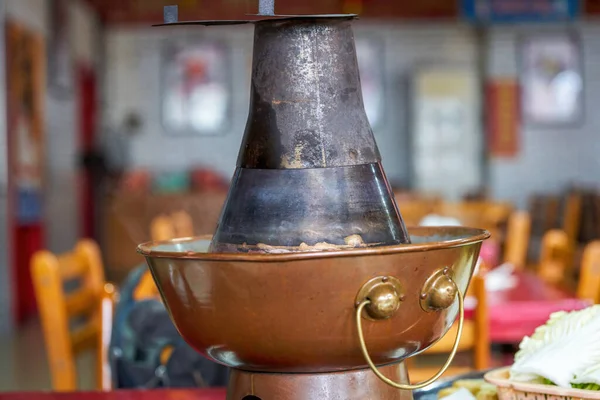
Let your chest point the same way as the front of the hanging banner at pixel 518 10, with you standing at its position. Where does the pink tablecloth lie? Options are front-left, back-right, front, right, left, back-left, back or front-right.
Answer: front

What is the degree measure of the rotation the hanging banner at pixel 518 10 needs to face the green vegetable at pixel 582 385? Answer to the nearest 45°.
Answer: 0° — it already faces it

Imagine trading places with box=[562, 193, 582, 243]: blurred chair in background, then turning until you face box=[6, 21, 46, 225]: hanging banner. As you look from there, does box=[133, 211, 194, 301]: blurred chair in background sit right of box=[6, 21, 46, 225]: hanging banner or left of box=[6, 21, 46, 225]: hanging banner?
left

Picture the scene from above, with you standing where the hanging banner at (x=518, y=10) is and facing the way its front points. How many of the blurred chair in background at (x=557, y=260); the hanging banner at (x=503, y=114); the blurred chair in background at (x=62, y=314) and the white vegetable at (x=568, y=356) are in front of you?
3

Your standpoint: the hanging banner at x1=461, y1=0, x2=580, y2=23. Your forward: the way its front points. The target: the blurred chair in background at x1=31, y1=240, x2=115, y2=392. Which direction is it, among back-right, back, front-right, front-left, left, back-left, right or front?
front

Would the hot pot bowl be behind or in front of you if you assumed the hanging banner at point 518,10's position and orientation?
in front

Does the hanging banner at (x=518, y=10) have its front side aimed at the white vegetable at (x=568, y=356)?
yes

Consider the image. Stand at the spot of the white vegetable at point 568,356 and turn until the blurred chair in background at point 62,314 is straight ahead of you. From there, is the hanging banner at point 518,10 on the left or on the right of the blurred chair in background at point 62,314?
right

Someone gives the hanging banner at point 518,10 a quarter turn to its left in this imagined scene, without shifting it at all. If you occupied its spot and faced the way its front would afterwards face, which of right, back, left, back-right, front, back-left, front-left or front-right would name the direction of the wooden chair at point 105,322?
right

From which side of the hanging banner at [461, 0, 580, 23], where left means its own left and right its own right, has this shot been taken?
front

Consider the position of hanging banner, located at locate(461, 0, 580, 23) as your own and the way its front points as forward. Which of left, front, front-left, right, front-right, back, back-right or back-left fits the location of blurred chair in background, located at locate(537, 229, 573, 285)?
front

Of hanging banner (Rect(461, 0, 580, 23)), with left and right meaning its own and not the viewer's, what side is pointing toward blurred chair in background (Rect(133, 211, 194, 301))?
front

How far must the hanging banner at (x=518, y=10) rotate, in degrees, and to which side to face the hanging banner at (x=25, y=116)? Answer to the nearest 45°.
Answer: approximately 45° to its right

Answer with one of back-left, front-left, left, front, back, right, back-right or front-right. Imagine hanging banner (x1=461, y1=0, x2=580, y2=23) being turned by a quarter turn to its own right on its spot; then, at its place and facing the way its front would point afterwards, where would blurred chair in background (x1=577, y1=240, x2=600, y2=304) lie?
left
